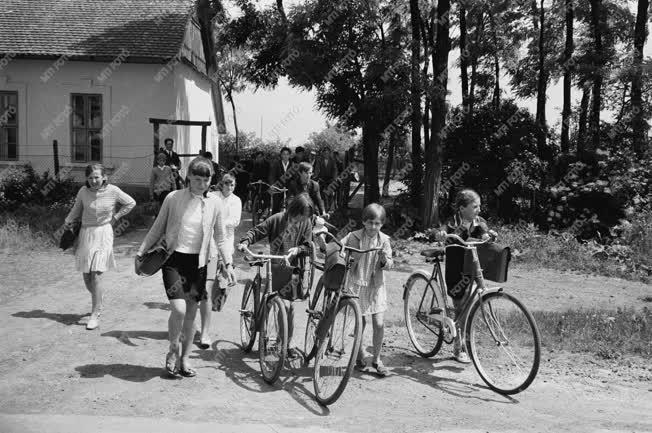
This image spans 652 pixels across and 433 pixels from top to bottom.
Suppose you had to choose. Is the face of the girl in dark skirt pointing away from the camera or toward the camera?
toward the camera

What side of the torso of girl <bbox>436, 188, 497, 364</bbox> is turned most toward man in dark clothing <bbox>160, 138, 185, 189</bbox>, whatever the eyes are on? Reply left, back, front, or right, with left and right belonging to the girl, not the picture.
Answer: back

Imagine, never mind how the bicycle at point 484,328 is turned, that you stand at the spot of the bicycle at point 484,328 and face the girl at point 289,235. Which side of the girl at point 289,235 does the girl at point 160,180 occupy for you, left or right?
right

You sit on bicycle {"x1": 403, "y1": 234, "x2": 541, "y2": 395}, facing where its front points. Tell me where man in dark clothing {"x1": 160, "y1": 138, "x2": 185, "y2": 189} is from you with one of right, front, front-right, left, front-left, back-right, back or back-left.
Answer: back

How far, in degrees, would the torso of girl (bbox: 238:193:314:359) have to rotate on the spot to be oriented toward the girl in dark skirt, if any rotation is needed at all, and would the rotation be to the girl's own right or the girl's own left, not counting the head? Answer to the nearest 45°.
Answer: approximately 90° to the girl's own right

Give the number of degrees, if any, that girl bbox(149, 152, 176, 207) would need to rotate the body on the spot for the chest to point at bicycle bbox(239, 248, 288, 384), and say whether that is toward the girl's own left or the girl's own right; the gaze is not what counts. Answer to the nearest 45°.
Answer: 0° — they already face it

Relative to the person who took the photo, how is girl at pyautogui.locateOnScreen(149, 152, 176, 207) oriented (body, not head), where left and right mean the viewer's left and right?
facing the viewer

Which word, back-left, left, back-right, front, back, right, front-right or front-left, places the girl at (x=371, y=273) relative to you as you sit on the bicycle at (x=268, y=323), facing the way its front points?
front-left

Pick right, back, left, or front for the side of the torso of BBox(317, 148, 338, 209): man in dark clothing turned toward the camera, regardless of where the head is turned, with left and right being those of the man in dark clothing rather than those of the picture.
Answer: front

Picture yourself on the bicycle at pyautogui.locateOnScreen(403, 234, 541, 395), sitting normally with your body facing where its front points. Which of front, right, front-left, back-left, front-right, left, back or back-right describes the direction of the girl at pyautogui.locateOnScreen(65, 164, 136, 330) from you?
back-right

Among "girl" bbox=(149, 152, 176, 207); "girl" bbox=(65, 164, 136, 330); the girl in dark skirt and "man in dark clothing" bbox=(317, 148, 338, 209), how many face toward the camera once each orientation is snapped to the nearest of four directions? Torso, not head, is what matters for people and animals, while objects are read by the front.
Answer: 4

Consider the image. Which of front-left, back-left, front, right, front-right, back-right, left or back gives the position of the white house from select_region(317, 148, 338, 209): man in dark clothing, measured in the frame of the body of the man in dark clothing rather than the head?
back-right

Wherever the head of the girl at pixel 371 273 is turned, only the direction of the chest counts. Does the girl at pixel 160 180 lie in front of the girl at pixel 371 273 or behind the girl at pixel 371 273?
behind

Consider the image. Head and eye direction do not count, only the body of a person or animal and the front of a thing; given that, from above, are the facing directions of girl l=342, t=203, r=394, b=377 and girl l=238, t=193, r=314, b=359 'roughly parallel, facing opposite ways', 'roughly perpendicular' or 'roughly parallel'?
roughly parallel

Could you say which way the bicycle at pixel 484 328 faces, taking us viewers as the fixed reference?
facing the viewer and to the right of the viewer

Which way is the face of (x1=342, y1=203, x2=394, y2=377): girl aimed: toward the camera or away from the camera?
toward the camera

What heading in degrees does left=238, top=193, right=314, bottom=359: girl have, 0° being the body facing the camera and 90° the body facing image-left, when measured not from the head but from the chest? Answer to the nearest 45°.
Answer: approximately 0°

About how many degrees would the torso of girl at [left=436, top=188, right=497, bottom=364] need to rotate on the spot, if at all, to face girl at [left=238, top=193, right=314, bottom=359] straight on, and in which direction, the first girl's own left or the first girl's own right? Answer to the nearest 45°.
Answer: approximately 90° to the first girl's own right
